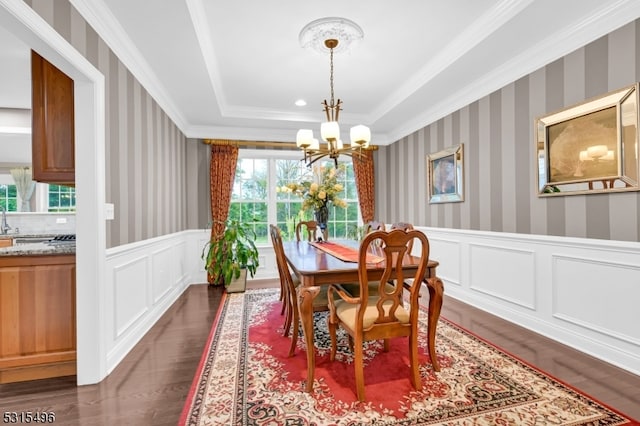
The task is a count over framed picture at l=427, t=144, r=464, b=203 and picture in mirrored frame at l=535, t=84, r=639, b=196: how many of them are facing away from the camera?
0

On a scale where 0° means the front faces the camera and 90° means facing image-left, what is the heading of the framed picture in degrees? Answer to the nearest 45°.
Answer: approximately 45°

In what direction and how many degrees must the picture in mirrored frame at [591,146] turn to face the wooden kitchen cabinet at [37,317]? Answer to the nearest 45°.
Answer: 0° — it already faces it

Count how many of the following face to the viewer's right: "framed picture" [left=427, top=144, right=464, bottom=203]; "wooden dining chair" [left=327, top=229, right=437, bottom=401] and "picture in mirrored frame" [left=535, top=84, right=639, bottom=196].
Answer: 0

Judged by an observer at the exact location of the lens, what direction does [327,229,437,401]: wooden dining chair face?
facing away from the viewer and to the left of the viewer

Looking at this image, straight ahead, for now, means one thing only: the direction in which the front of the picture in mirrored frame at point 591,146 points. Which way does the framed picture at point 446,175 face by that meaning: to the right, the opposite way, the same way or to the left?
the same way

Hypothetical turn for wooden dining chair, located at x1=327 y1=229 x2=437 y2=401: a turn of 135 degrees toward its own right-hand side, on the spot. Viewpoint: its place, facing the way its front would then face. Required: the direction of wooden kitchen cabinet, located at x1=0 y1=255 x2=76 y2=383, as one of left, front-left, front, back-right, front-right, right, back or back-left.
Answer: back

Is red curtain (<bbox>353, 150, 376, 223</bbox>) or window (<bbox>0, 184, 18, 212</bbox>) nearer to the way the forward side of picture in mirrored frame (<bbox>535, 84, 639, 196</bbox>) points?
the window

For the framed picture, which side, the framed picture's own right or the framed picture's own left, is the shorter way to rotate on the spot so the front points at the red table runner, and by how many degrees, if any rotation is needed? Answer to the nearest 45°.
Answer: approximately 45° to the framed picture's own left

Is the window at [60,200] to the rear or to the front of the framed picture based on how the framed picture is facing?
to the front

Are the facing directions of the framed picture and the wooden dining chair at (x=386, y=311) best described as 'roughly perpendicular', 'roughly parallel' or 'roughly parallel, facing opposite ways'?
roughly perpendicular

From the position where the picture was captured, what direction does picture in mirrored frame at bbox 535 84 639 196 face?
facing the viewer and to the left of the viewer

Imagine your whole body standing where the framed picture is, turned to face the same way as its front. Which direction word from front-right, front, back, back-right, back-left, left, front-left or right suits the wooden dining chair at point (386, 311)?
front-left

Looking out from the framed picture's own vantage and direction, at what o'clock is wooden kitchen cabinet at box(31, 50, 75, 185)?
The wooden kitchen cabinet is roughly at 12 o'clock from the framed picture.

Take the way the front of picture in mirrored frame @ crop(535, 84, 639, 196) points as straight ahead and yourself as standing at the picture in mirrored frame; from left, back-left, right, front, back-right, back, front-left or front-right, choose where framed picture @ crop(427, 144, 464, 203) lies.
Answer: right

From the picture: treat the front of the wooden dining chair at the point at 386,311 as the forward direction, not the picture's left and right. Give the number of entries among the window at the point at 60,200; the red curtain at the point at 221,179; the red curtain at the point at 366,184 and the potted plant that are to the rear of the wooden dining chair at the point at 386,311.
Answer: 0
